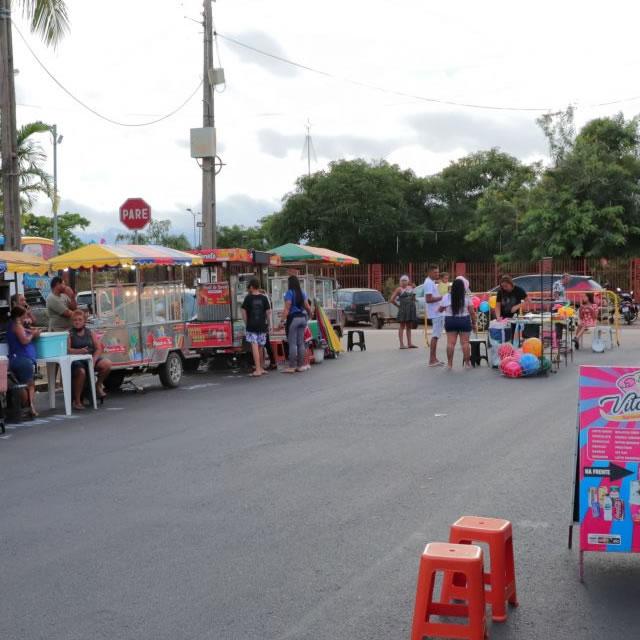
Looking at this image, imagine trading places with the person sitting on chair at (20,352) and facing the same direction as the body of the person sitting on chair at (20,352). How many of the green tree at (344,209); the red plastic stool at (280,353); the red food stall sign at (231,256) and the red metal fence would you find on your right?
0

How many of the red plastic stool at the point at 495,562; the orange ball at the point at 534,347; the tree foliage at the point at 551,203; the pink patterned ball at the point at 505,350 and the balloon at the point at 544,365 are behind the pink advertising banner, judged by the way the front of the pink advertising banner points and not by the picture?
4

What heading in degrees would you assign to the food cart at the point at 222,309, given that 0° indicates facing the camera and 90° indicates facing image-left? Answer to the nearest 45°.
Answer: approximately 315°

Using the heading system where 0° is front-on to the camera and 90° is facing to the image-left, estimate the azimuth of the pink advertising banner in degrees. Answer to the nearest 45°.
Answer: approximately 0°

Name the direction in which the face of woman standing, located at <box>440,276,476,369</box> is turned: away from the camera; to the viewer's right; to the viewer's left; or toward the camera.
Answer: away from the camera

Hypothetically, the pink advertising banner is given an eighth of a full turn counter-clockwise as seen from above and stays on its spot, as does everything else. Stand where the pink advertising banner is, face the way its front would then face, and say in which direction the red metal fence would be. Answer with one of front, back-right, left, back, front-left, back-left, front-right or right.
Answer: back-left

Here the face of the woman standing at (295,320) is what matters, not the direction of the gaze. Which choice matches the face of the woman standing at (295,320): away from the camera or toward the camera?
away from the camera

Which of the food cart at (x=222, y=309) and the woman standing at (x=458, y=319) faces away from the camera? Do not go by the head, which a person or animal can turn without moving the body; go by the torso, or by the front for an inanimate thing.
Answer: the woman standing

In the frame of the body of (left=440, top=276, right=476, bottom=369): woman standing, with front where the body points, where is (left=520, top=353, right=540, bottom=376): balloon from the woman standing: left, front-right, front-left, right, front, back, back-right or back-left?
back-right

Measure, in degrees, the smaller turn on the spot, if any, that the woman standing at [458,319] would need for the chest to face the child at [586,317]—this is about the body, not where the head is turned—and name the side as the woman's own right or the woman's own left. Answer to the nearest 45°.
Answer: approximately 45° to the woman's own right

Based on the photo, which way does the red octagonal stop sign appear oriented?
toward the camera

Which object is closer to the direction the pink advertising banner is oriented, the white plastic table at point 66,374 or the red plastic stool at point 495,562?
the red plastic stool

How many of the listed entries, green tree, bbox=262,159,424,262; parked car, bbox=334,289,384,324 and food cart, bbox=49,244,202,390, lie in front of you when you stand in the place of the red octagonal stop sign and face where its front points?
1
